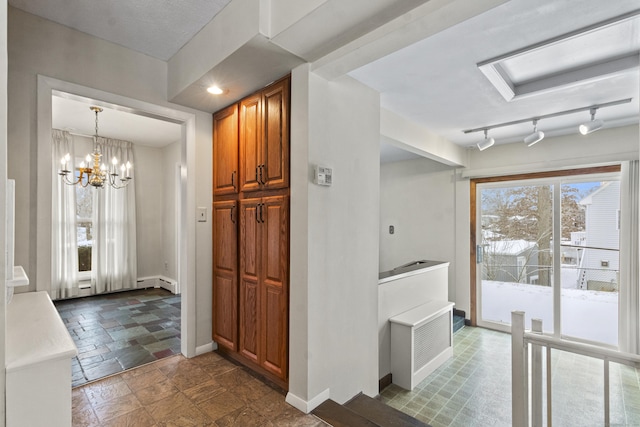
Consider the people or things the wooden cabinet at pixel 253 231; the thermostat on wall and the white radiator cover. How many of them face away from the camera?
0

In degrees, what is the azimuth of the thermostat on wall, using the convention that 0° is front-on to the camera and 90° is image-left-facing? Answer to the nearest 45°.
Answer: approximately 315°

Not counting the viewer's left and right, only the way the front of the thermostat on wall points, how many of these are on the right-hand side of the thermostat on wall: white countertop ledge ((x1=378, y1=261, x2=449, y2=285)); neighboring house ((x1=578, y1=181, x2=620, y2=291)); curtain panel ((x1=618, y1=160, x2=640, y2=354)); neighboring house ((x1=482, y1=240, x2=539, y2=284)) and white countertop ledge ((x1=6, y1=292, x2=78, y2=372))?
1

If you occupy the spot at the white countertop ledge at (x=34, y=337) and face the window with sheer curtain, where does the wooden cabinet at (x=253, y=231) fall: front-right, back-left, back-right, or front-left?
front-right

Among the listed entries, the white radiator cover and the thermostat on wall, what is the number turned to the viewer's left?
0

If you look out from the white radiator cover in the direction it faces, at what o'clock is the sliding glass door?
The sliding glass door is roughly at 9 o'clock from the white radiator cover.

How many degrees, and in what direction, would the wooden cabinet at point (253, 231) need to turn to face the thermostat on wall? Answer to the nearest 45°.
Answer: approximately 90° to its left

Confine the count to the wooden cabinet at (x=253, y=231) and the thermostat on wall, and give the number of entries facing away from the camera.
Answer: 0

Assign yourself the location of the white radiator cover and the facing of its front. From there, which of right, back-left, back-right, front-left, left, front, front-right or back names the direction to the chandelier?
back-right

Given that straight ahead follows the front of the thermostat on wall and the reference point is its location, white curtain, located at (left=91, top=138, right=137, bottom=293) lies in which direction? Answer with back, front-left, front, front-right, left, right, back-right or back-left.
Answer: back

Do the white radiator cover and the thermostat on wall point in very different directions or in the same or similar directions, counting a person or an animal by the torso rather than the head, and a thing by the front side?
same or similar directions

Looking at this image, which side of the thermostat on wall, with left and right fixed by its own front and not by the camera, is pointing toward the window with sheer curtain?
back

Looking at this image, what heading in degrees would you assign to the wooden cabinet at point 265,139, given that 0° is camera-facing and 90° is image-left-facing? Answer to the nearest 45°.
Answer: approximately 45°

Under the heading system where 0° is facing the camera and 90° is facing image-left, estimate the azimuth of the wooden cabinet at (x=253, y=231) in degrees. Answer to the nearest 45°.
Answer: approximately 45°

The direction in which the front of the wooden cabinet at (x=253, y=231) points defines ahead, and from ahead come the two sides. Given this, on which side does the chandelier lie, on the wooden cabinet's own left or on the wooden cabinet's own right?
on the wooden cabinet's own right

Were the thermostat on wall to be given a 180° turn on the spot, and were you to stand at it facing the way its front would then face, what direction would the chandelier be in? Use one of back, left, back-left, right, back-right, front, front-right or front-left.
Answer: front

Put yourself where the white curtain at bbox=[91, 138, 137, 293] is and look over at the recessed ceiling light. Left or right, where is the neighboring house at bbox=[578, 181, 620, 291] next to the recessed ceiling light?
left

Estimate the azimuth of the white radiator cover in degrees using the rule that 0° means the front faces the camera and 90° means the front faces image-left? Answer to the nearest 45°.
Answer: approximately 315°
